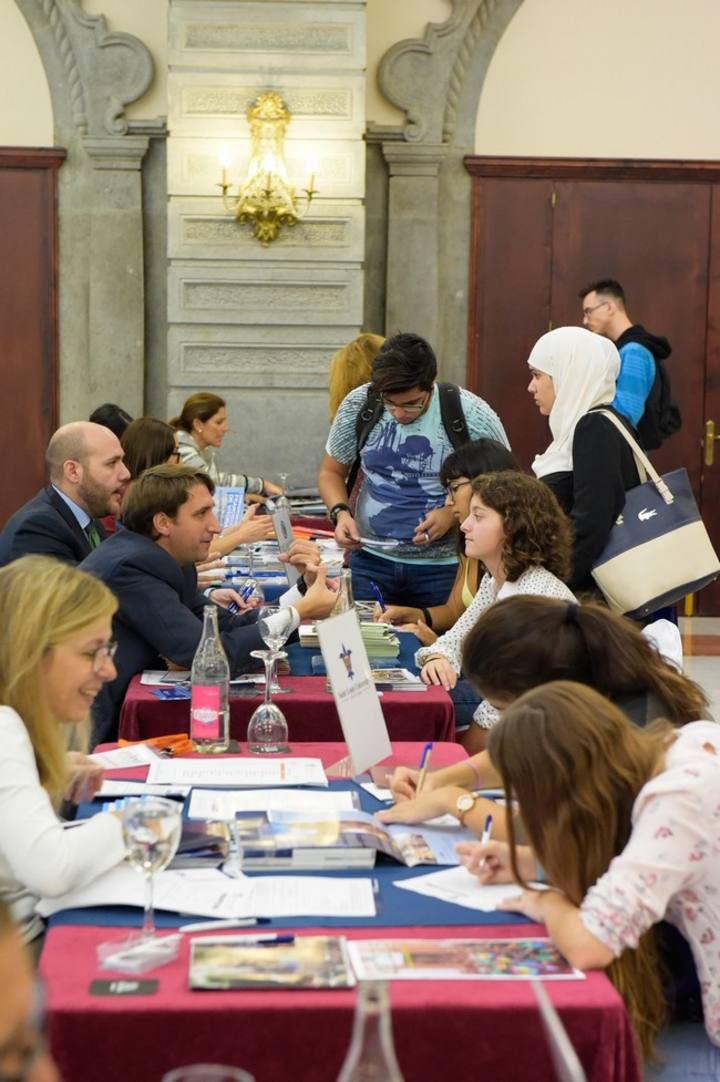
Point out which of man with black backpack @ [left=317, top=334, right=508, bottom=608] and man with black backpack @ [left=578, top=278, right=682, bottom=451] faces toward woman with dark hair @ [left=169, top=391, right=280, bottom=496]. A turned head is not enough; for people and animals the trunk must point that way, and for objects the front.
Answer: man with black backpack @ [left=578, top=278, right=682, bottom=451]

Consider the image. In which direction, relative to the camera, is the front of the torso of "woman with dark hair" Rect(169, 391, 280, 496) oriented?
to the viewer's right

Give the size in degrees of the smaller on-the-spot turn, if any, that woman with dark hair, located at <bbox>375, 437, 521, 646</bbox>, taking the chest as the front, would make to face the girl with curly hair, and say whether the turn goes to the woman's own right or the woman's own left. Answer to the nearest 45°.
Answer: approximately 90° to the woman's own left

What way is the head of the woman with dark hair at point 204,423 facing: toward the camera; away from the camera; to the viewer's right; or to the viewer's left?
to the viewer's right

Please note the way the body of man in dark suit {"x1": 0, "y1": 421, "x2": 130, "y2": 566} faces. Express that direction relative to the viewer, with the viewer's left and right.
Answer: facing to the right of the viewer

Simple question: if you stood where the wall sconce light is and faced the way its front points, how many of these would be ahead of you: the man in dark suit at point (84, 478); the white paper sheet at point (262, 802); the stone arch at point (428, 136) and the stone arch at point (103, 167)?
2

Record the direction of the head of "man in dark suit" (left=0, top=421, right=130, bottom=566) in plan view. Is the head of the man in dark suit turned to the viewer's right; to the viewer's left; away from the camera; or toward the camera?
to the viewer's right

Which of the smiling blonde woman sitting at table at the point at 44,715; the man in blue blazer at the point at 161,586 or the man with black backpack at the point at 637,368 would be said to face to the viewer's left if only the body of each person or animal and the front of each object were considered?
the man with black backpack

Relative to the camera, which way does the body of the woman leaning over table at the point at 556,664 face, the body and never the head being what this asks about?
to the viewer's left

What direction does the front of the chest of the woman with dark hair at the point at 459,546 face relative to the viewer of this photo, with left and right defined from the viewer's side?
facing to the left of the viewer

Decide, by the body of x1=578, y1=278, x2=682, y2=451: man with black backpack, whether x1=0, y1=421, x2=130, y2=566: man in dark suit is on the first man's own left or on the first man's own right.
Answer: on the first man's own left

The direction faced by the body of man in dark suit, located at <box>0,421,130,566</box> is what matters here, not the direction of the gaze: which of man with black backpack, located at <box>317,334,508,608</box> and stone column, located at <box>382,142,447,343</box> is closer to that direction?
the man with black backpack

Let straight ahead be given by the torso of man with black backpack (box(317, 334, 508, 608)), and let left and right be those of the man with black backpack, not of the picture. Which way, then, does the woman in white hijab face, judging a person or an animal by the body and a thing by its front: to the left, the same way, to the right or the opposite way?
to the right

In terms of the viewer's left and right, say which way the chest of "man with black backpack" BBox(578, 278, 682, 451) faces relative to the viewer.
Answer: facing to the left of the viewer

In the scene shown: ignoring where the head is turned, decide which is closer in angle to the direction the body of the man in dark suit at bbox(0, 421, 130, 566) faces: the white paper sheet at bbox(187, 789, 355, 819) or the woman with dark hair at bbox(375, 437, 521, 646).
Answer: the woman with dark hair
